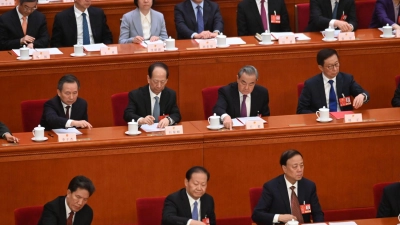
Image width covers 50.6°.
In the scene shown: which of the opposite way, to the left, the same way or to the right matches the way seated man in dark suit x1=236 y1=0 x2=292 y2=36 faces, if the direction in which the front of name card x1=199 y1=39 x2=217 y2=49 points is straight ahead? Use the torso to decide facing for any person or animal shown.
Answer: the same way

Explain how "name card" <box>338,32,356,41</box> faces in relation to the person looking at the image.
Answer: facing the viewer

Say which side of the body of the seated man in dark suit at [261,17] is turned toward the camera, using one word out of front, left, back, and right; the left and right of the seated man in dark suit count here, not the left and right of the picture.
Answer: front

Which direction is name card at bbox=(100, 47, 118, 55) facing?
toward the camera

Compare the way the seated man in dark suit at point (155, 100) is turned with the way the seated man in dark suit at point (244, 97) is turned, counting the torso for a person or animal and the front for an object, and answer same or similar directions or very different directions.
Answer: same or similar directions

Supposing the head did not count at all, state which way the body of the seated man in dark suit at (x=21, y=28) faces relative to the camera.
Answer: toward the camera

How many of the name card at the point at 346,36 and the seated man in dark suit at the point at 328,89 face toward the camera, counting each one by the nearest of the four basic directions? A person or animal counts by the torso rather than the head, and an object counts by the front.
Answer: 2

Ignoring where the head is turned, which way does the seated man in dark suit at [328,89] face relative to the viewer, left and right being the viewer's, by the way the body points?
facing the viewer

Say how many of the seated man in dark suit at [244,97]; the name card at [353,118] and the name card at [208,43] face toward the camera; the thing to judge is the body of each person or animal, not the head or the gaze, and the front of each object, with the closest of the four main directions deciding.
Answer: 3

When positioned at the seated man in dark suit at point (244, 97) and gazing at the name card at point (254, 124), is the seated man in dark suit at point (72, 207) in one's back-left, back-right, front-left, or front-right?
front-right

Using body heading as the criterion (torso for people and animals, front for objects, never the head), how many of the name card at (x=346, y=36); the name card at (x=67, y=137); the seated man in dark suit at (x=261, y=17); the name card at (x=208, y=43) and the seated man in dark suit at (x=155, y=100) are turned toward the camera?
5

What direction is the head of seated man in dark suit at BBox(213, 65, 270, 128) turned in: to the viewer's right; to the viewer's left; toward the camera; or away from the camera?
toward the camera

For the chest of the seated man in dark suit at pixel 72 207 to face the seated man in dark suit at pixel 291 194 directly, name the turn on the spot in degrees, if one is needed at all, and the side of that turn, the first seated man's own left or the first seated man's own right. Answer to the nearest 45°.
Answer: approximately 45° to the first seated man's own left

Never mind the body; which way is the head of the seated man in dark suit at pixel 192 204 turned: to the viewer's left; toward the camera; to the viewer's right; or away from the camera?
toward the camera

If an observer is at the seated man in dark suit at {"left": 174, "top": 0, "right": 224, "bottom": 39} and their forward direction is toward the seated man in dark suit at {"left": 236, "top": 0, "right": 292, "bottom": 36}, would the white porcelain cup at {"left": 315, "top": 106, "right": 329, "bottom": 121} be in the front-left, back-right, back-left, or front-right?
front-right

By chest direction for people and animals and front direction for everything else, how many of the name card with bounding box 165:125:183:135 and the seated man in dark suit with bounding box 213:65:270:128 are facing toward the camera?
2
